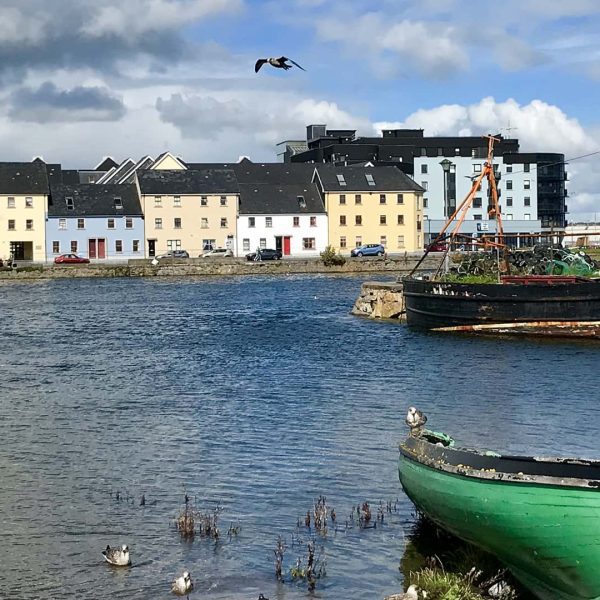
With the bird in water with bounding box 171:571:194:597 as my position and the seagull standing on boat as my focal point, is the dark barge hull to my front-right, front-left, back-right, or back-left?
front-left

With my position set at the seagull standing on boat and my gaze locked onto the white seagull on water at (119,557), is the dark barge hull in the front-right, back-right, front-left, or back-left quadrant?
back-right

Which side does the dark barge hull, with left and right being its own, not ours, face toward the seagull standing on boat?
left

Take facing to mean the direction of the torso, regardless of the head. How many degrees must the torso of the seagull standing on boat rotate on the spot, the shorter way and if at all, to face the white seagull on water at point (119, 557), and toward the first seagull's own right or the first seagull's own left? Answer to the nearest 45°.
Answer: approximately 45° to the first seagull's own right

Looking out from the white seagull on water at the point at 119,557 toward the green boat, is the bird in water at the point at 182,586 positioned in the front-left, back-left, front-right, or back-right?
front-right

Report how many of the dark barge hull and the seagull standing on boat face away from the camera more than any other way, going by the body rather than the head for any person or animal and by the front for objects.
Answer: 0

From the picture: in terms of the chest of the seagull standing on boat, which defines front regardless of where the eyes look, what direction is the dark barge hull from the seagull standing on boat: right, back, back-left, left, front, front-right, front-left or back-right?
back-right

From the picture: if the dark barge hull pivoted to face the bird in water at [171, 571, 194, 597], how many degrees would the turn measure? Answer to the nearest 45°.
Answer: approximately 90° to its left

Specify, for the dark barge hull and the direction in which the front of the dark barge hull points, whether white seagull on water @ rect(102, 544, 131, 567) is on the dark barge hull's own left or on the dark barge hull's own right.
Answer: on the dark barge hull's own left

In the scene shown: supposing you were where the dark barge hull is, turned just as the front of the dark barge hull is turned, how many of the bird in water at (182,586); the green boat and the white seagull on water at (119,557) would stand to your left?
3

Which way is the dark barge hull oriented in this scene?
to the viewer's left

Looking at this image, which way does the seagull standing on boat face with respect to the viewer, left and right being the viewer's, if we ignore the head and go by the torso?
facing the viewer and to the left of the viewer

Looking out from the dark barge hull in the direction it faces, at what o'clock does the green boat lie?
The green boat is roughly at 9 o'clock from the dark barge hull.

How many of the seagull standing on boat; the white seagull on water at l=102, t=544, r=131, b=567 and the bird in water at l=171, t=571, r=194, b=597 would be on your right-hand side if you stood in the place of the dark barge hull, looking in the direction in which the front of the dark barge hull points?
0

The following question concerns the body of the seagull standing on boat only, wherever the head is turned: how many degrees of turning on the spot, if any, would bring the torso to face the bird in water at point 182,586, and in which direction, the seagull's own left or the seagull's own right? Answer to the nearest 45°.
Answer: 0° — it already faces it
